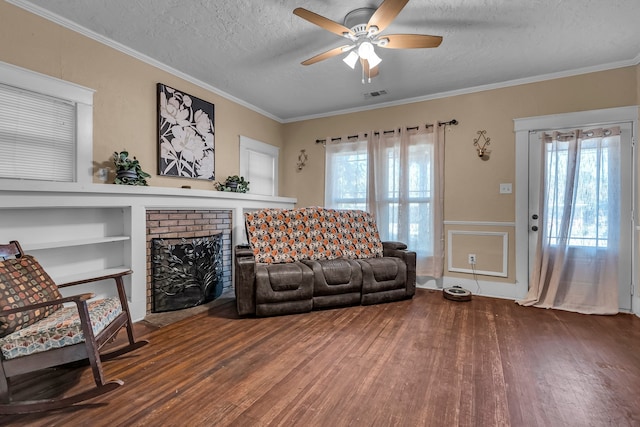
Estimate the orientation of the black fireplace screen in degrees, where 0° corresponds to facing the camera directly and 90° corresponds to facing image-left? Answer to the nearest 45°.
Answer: approximately 315°

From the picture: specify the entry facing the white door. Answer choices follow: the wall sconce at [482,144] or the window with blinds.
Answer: the window with blinds

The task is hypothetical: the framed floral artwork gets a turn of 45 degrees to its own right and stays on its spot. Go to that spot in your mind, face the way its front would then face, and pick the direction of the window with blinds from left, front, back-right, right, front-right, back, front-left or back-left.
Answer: front-right

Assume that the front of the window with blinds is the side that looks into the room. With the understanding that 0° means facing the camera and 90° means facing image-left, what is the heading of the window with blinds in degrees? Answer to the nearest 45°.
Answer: approximately 315°

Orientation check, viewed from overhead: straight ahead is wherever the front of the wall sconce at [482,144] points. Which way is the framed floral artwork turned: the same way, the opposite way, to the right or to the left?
to the left

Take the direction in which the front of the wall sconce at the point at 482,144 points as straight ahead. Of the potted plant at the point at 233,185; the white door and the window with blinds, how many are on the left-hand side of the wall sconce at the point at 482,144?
1

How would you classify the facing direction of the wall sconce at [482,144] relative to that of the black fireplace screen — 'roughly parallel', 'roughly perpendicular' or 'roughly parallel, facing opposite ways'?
roughly perpendicular

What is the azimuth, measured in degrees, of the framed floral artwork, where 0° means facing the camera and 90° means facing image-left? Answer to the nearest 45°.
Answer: approximately 315°

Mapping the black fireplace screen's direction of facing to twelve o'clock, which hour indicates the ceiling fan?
The ceiling fan is roughly at 12 o'clock from the black fireplace screen.

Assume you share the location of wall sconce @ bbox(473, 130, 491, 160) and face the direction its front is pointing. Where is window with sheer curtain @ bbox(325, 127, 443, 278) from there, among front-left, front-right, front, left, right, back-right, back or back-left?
right
